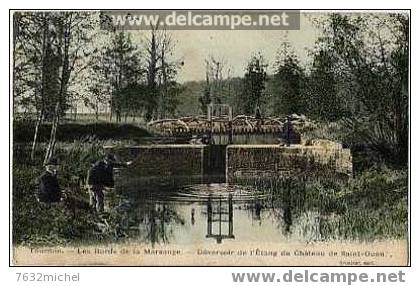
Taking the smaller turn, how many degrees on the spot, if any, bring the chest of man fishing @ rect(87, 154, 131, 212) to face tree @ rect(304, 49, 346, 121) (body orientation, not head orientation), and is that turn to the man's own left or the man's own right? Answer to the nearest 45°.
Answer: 0° — they already face it

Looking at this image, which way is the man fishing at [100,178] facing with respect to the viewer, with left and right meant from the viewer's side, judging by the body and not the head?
facing to the right of the viewer

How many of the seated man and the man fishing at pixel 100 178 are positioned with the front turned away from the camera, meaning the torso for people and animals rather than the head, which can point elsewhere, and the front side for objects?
0

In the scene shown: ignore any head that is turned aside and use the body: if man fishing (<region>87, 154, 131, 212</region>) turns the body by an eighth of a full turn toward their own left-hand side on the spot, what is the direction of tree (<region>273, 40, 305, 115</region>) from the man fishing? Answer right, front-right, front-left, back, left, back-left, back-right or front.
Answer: front-right

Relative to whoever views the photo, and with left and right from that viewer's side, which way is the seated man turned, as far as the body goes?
facing the viewer and to the right of the viewer
